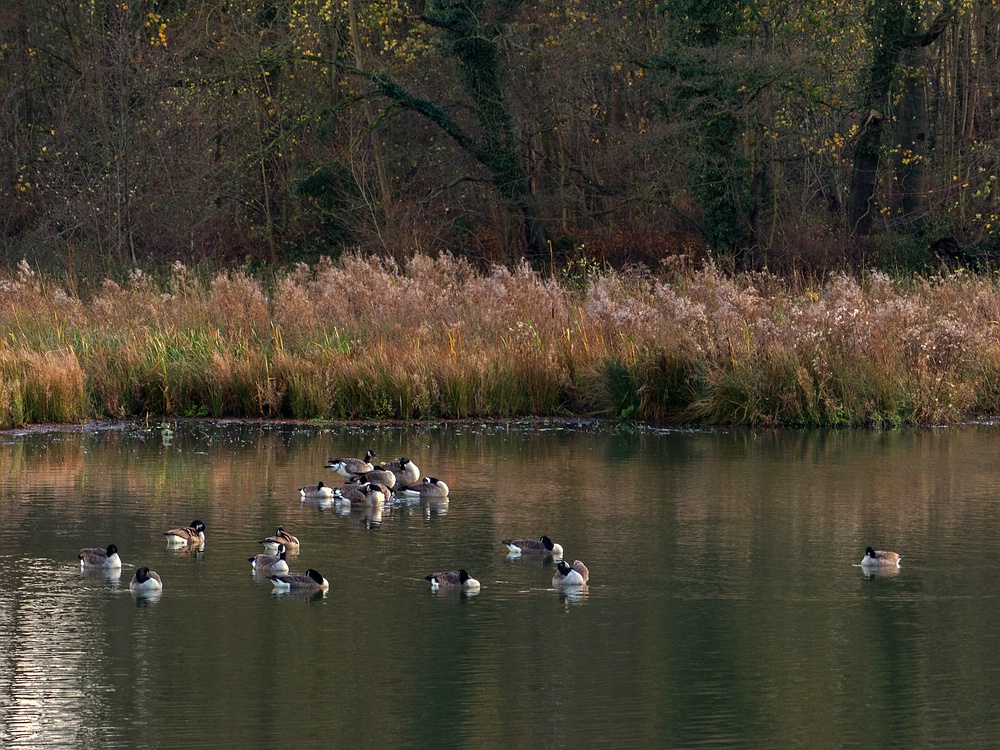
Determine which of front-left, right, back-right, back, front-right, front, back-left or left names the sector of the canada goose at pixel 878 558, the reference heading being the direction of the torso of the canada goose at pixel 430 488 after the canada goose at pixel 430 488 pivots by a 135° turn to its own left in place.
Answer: back

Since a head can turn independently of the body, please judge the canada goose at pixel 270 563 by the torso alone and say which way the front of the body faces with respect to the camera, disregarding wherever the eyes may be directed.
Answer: to the viewer's right

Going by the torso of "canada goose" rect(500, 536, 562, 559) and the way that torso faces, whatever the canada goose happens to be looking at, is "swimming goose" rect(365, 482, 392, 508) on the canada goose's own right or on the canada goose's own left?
on the canada goose's own left

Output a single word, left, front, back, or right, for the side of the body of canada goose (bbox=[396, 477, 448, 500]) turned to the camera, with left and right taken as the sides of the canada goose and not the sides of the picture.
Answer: right

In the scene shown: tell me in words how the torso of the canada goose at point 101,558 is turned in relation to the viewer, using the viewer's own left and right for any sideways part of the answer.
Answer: facing to the right of the viewer

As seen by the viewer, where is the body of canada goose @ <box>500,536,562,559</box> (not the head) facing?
to the viewer's right

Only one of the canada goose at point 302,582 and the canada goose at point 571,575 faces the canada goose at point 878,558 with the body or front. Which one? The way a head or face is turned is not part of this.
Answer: the canada goose at point 302,582

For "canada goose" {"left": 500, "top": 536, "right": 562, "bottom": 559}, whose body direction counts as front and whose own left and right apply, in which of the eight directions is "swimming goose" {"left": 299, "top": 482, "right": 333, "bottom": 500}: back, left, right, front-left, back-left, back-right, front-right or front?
back-left

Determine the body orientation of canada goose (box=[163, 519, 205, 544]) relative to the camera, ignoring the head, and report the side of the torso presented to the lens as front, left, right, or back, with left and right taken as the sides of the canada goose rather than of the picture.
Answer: right

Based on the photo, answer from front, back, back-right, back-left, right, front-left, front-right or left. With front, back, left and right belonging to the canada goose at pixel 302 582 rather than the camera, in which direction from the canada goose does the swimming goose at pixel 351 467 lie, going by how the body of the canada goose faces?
left

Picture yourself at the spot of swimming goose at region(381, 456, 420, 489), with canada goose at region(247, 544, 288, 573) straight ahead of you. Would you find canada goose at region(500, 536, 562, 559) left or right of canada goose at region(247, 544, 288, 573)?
left

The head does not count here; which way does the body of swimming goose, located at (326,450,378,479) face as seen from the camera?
to the viewer's right

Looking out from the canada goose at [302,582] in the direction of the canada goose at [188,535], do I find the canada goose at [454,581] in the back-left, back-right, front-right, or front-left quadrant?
back-right

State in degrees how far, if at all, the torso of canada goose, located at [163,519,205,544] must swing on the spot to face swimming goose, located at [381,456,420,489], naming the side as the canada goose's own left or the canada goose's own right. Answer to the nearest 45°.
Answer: approximately 45° to the canada goose's own left

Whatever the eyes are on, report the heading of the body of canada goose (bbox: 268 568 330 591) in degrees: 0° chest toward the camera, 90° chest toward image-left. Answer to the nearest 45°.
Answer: approximately 270°

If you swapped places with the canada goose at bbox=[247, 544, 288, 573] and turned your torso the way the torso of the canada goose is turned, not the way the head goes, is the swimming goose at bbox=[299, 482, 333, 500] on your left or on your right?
on your left

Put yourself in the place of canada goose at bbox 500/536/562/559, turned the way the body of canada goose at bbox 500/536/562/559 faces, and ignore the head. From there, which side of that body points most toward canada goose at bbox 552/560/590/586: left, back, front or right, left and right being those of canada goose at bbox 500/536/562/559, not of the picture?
right
